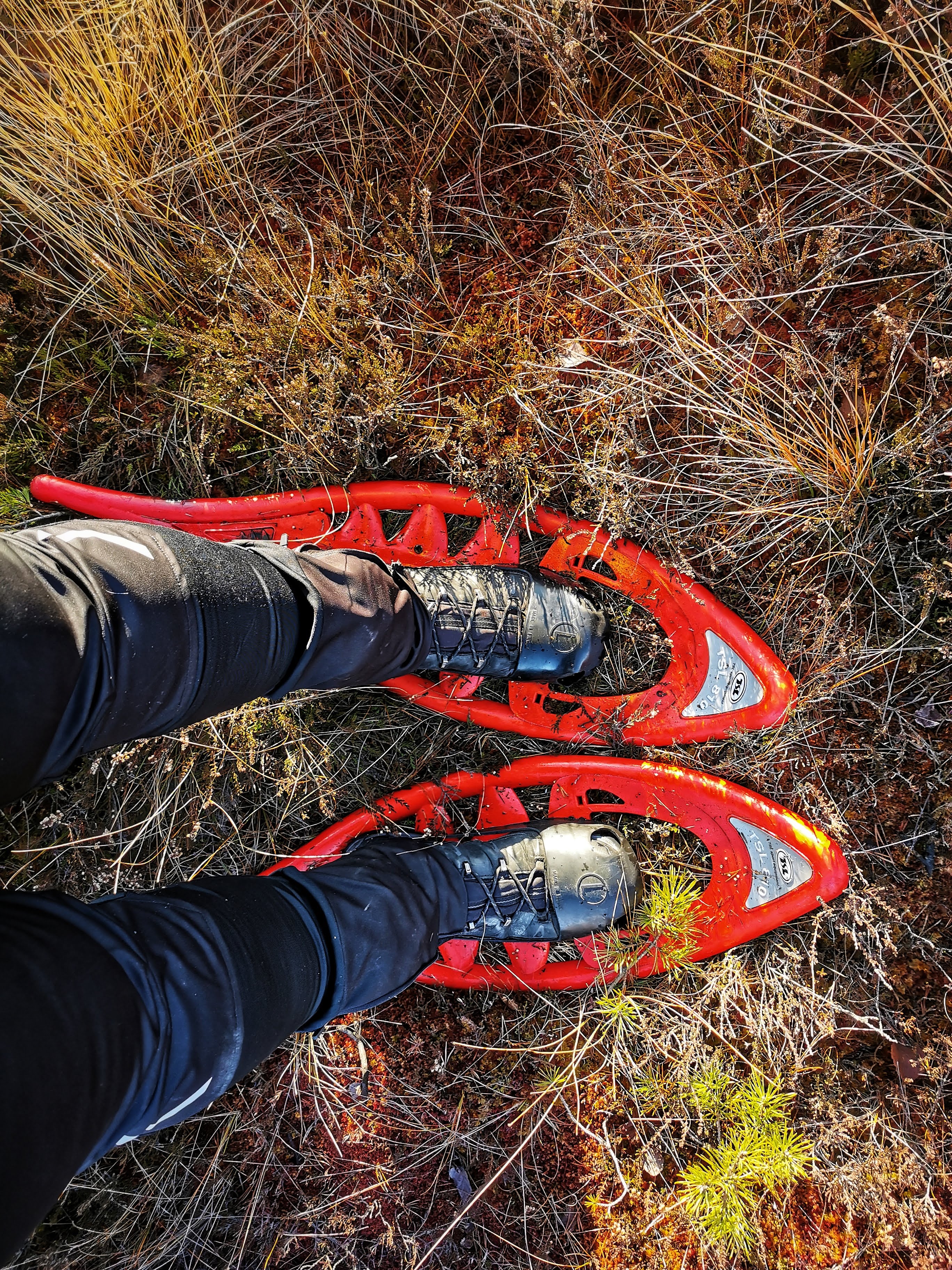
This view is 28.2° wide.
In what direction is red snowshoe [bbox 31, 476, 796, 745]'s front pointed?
to the viewer's right
